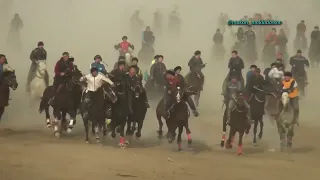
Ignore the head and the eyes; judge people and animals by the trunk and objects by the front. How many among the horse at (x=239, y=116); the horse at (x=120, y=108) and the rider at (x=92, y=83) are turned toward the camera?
3

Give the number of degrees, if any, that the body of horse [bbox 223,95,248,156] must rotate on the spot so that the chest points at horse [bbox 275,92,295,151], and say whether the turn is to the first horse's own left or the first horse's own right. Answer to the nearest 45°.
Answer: approximately 135° to the first horse's own left

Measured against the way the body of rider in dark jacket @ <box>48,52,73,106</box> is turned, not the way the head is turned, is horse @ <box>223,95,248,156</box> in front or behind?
in front

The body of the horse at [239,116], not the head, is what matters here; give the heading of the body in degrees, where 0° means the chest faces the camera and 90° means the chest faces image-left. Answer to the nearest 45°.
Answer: approximately 0°

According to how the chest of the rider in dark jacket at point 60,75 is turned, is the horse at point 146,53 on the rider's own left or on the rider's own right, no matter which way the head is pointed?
on the rider's own left

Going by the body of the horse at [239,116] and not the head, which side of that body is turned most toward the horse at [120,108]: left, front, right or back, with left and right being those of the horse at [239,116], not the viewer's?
right

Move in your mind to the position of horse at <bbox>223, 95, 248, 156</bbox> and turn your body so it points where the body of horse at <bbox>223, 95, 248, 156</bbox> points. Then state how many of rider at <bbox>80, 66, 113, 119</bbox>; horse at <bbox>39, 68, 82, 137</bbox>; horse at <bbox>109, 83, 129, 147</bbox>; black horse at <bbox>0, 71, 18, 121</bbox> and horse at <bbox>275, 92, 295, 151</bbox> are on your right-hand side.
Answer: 4

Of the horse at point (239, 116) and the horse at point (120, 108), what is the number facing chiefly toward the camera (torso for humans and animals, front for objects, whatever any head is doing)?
2

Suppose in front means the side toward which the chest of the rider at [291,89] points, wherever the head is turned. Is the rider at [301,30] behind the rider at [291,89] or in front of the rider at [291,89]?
behind

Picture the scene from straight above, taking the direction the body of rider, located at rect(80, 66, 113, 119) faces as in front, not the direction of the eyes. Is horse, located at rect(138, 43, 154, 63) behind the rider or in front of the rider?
behind
